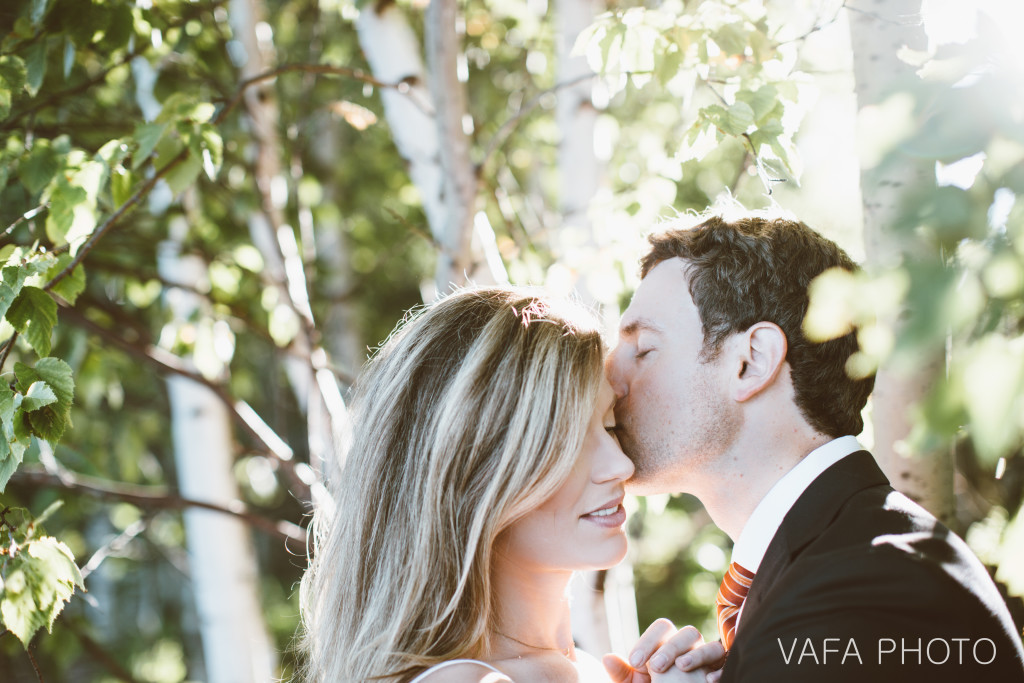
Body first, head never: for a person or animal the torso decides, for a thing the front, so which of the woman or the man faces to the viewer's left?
the man

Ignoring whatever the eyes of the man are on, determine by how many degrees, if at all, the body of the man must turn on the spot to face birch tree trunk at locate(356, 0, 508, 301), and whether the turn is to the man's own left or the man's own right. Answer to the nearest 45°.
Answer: approximately 45° to the man's own right

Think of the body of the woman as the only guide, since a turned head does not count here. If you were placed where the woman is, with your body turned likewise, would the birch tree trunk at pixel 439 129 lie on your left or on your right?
on your left

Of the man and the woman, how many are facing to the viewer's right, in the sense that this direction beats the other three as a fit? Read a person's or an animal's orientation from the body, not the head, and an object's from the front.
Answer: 1

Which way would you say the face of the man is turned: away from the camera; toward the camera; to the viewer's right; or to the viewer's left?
to the viewer's left

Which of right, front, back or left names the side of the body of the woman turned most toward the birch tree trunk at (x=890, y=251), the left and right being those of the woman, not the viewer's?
front

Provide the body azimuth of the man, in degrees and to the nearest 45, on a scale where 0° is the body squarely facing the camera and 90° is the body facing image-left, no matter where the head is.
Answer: approximately 90°

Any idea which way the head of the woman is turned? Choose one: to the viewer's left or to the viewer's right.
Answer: to the viewer's right

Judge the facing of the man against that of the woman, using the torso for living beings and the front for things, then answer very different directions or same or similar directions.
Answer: very different directions

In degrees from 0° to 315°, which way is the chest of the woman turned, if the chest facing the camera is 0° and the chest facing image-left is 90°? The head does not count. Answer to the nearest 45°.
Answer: approximately 270°
